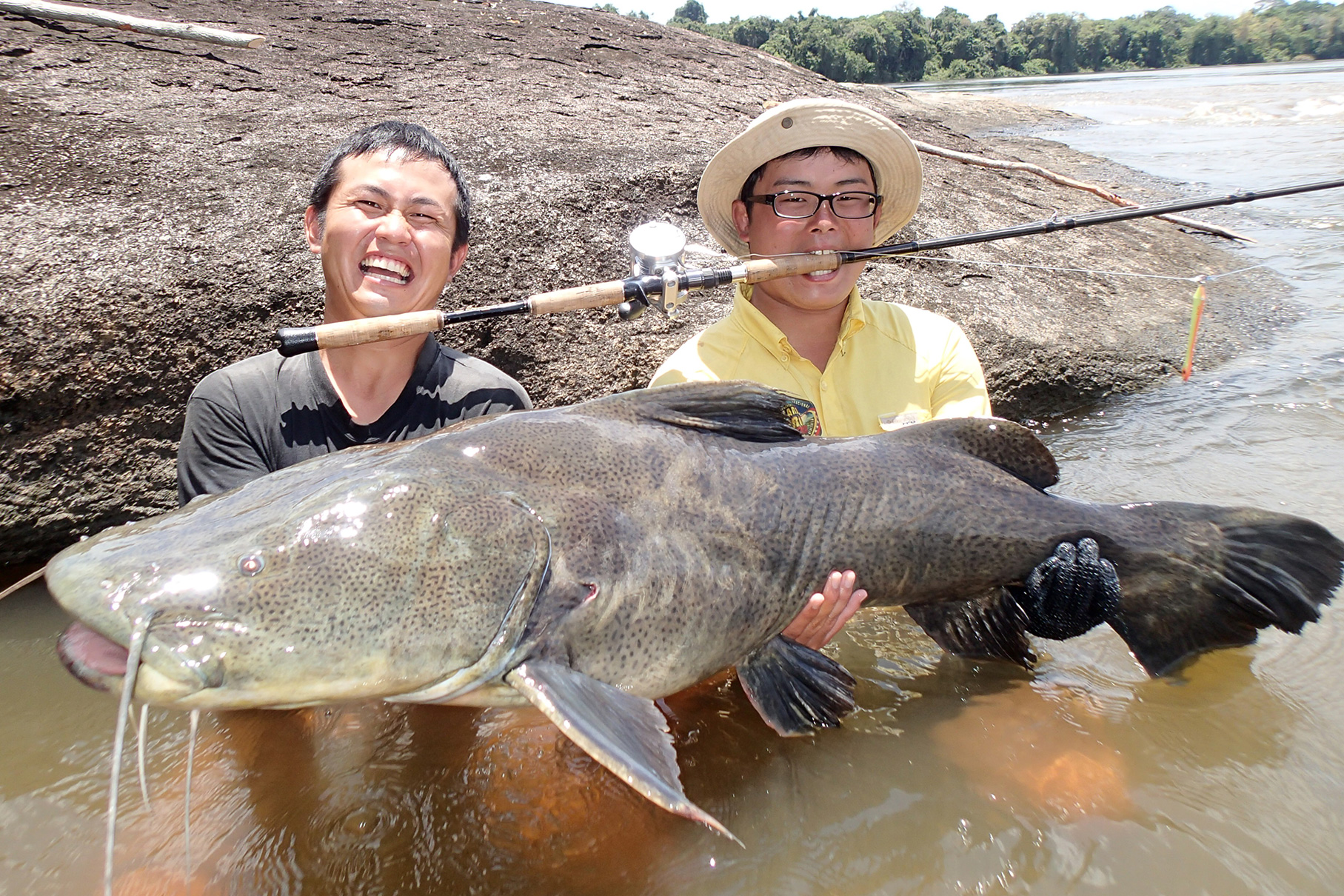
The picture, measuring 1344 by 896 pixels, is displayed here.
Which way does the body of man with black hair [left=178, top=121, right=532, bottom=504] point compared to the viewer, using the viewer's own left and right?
facing the viewer

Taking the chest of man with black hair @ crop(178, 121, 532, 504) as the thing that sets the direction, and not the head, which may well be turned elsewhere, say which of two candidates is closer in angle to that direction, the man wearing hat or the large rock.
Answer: the man wearing hat

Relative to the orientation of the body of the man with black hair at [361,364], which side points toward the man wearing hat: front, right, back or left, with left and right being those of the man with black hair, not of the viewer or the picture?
left

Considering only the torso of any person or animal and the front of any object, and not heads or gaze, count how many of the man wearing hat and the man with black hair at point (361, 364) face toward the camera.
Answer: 2

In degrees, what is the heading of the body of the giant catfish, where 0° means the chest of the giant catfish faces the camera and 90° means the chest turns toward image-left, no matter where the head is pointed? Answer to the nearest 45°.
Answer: approximately 90°

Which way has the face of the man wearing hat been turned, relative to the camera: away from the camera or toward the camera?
toward the camera

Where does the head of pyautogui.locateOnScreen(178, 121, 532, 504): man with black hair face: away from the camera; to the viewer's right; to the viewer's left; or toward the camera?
toward the camera

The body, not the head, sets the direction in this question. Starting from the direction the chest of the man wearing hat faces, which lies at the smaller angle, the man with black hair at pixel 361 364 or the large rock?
the man with black hair

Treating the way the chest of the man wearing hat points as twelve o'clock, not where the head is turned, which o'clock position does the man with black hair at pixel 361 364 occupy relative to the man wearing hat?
The man with black hair is roughly at 2 o'clock from the man wearing hat.
